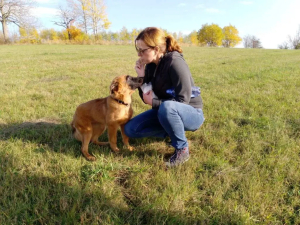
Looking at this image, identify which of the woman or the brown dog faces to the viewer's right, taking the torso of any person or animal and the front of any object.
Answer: the brown dog

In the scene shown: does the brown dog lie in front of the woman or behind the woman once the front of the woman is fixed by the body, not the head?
in front

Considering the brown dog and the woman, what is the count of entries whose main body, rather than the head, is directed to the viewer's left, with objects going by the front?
1

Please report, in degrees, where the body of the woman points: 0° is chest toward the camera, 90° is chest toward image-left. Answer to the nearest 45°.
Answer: approximately 90°

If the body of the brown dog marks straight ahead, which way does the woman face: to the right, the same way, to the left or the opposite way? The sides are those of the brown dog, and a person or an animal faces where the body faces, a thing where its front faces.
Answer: the opposite way

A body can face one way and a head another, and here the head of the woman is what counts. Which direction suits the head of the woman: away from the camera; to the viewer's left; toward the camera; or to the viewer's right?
to the viewer's left

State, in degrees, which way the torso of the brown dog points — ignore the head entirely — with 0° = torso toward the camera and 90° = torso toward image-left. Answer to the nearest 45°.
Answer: approximately 270°
